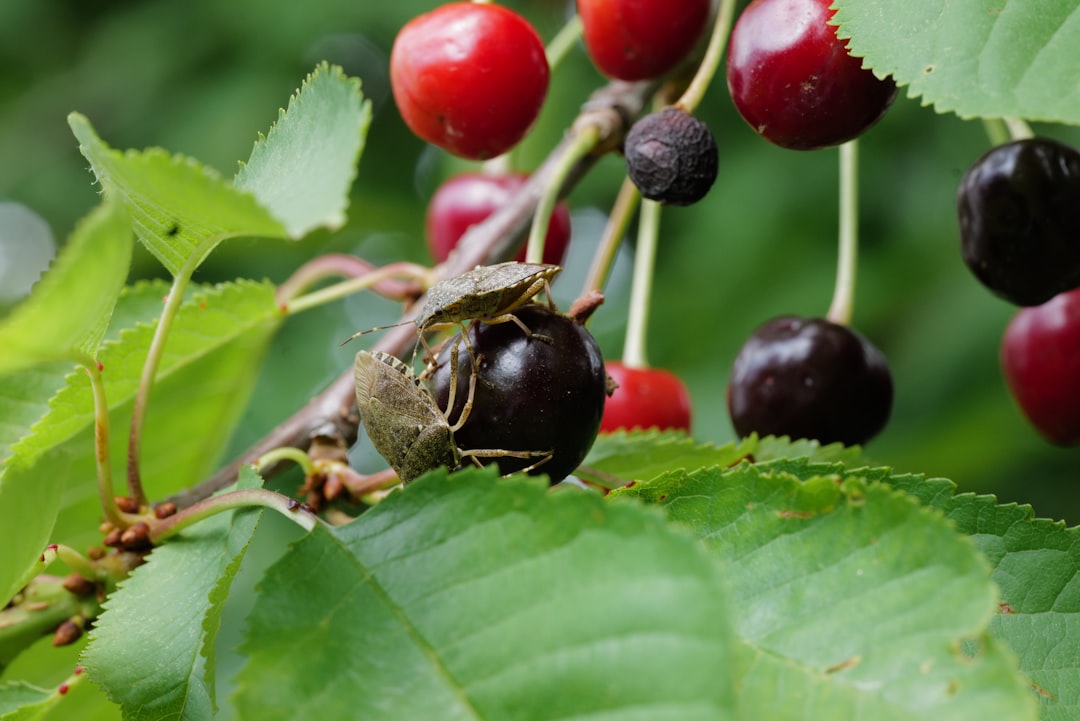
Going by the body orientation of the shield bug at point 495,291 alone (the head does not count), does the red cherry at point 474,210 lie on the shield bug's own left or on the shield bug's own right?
on the shield bug's own right

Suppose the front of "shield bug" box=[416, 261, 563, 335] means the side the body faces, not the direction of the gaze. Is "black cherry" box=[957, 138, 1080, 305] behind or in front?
behind

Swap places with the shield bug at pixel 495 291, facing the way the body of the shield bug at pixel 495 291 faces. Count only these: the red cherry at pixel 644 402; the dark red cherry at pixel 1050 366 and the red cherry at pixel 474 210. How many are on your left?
0

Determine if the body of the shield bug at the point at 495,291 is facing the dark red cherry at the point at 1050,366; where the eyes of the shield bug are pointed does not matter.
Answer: no

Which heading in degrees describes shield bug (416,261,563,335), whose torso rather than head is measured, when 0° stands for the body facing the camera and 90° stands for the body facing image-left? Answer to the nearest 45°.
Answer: approximately 90°
